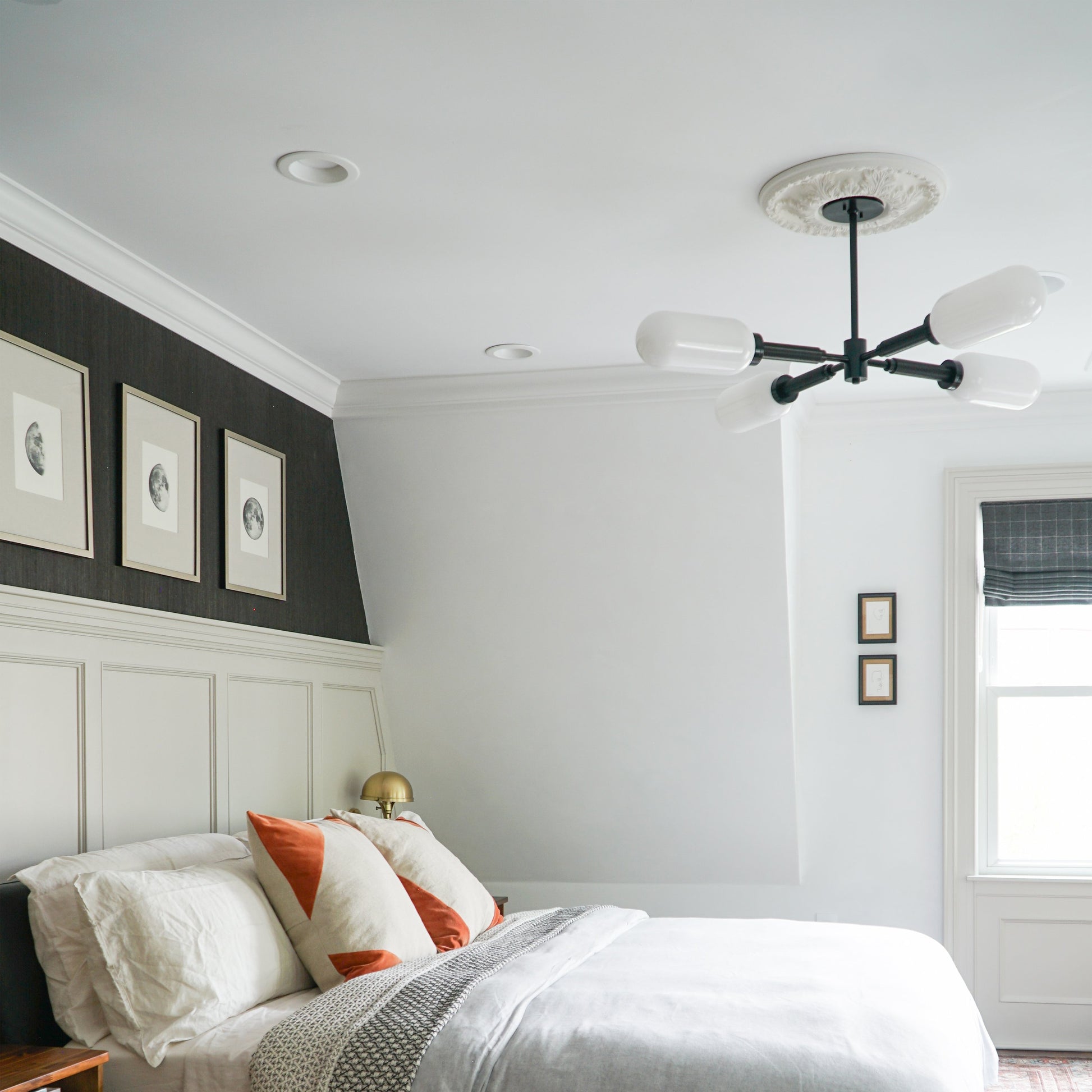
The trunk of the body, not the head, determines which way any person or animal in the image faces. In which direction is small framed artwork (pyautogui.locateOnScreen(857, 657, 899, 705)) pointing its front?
toward the camera

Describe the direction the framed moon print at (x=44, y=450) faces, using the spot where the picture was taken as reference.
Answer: facing the viewer and to the right of the viewer

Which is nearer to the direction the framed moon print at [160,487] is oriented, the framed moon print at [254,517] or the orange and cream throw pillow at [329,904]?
the orange and cream throw pillow

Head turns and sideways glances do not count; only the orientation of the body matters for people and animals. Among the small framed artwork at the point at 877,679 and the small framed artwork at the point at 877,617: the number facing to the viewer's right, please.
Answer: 0

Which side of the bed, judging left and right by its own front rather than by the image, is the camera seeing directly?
right

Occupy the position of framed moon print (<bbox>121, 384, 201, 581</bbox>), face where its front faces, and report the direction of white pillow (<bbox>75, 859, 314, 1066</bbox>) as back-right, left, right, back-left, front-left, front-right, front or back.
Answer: front-right

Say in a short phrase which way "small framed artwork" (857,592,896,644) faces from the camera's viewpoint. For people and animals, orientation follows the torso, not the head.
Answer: facing the viewer

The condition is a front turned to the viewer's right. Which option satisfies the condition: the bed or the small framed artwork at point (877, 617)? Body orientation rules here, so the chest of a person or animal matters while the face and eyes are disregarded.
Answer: the bed

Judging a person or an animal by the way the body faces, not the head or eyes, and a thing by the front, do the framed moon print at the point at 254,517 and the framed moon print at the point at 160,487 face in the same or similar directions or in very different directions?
same or similar directions

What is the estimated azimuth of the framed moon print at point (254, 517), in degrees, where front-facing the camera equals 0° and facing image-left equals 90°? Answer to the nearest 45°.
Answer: approximately 315°

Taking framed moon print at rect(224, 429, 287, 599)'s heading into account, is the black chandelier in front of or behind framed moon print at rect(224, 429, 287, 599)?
in front

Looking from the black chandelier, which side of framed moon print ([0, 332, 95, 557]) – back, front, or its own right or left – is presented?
front

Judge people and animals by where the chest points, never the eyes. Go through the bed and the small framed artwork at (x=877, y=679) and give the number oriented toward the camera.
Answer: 1
